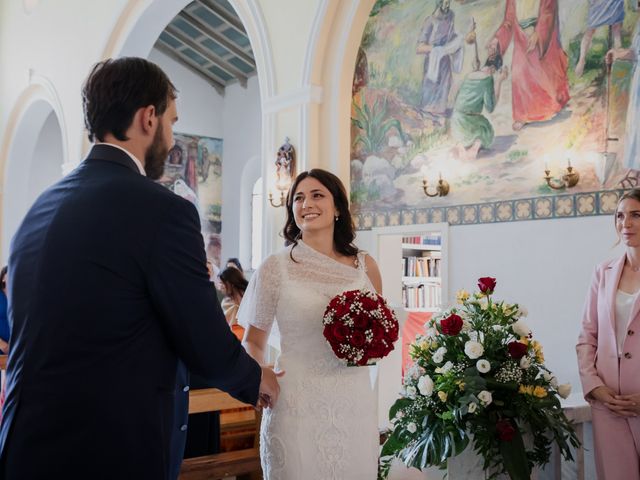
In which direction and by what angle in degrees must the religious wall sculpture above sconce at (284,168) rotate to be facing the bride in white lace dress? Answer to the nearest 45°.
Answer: approximately 45° to its left

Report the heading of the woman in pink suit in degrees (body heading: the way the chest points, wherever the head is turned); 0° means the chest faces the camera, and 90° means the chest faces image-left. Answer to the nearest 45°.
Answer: approximately 0°

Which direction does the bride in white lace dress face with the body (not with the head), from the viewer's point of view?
toward the camera

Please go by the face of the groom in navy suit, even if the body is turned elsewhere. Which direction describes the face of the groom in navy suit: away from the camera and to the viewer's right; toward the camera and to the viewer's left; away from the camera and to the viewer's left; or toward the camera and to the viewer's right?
away from the camera and to the viewer's right

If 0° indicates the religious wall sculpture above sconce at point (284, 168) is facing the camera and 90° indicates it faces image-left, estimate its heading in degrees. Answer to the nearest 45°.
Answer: approximately 45°

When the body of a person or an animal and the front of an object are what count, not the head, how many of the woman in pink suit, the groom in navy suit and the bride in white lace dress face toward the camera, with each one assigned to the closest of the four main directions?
2

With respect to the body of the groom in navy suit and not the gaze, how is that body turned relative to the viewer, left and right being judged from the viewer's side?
facing away from the viewer and to the right of the viewer

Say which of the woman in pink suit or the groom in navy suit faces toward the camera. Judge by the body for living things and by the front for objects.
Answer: the woman in pink suit

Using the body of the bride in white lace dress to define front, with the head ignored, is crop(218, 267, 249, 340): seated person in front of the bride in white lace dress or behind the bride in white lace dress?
behind

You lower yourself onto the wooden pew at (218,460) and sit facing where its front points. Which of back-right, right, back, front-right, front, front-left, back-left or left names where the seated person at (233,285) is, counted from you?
back-left

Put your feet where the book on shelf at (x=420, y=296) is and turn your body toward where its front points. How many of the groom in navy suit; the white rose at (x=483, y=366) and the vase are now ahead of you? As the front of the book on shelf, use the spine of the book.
3

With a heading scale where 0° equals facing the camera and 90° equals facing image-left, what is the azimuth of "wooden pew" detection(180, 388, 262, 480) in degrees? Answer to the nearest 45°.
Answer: approximately 315°

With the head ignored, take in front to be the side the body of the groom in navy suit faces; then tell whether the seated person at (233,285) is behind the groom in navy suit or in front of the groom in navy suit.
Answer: in front

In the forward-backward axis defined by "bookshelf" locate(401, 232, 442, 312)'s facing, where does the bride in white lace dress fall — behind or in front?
in front

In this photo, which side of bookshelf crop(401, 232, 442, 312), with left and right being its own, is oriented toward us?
front

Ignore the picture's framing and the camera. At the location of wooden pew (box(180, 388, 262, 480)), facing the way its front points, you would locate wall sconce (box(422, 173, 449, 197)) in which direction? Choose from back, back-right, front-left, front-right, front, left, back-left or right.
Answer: left
